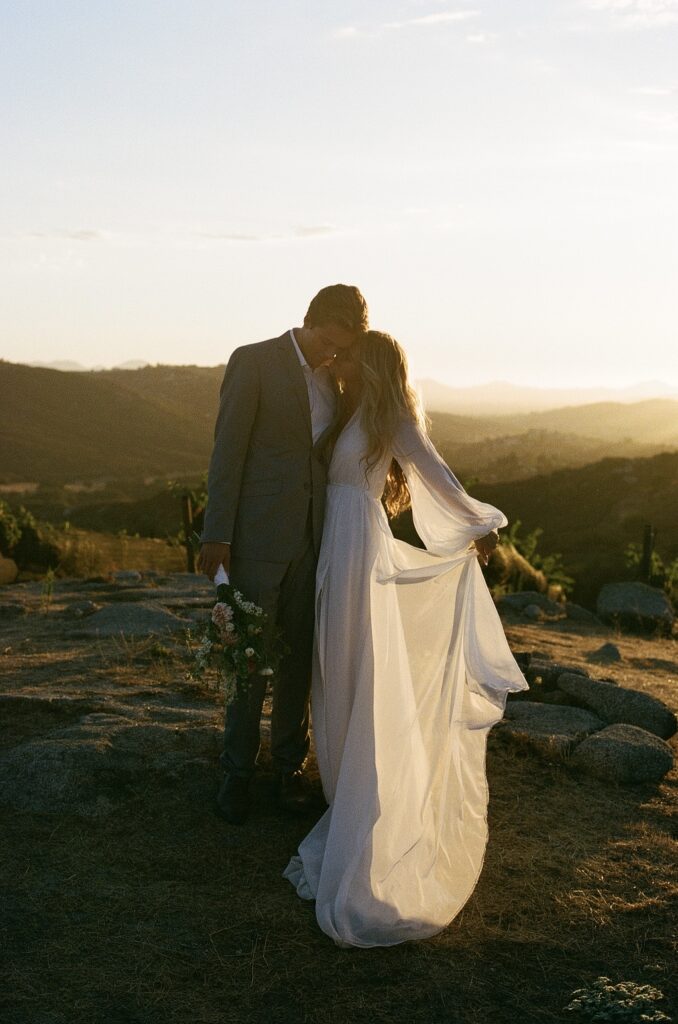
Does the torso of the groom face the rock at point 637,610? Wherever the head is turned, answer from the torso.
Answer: no

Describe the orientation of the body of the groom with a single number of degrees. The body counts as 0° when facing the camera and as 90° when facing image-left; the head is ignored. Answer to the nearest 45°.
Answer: approximately 315°

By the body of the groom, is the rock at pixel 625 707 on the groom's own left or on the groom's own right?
on the groom's own left

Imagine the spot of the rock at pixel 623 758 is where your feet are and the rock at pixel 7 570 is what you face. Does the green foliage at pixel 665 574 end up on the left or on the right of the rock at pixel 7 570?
right

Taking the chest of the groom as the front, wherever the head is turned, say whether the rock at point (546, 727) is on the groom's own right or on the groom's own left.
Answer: on the groom's own left

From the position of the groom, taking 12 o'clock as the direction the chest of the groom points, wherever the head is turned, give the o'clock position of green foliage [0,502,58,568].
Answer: The green foliage is roughly at 7 o'clock from the groom.

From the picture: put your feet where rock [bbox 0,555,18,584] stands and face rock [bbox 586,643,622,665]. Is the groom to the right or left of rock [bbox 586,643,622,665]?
right

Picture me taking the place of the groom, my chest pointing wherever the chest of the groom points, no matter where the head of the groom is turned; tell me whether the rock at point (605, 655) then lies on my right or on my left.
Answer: on my left

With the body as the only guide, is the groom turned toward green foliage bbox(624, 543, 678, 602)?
no

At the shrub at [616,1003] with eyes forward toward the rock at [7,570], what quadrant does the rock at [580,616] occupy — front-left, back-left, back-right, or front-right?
front-right

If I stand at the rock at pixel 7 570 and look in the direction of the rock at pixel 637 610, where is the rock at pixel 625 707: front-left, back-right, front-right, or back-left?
front-right
